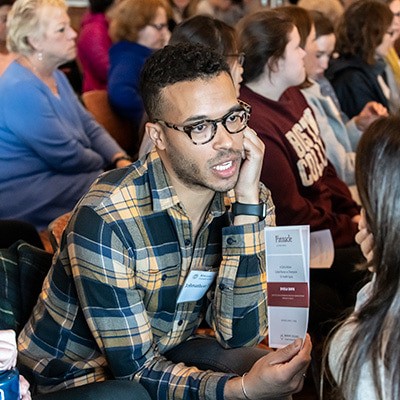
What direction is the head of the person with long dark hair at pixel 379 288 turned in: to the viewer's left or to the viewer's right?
to the viewer's left

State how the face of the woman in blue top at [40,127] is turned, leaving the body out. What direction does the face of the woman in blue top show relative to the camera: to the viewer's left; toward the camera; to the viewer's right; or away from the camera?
to the viewer's right

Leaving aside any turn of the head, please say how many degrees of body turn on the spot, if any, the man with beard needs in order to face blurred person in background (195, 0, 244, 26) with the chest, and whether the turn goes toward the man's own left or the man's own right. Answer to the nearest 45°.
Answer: approximately 135° to the man's own left
